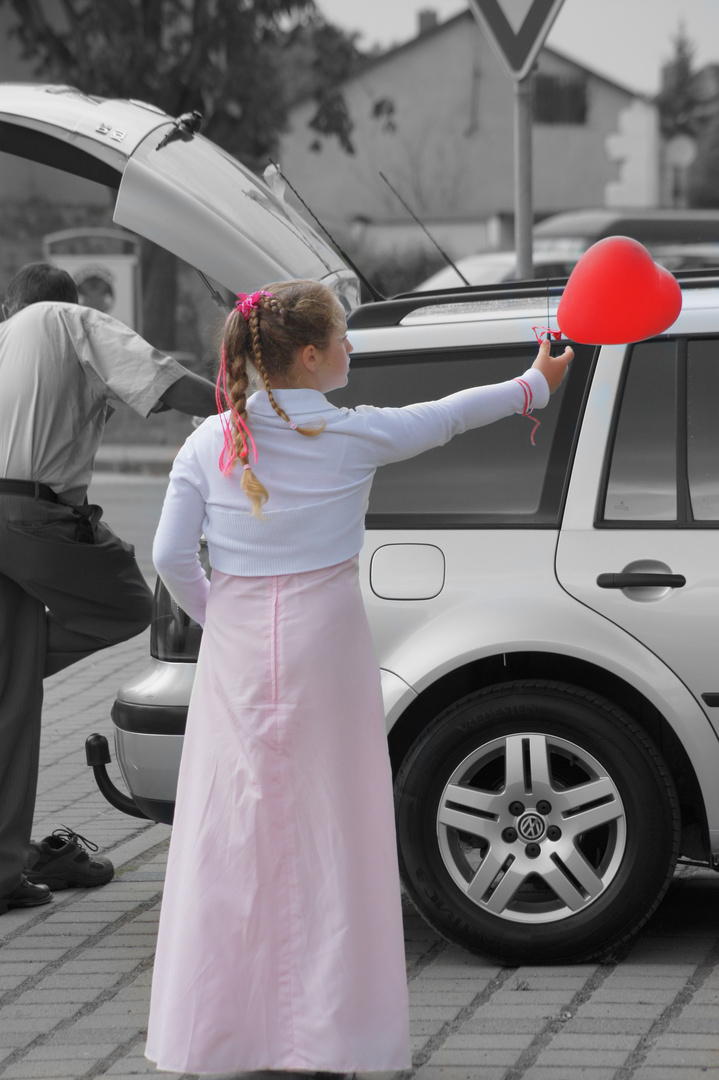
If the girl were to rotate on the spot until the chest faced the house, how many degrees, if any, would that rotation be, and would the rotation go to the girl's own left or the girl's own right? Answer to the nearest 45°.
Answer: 0° — they already face it

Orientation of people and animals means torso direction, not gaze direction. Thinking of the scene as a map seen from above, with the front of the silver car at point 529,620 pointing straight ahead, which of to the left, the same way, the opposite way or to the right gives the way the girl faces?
to the left

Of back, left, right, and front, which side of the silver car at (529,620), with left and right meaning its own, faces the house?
left

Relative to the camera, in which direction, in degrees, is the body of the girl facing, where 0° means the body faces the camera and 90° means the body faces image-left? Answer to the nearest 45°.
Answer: approximately 180°

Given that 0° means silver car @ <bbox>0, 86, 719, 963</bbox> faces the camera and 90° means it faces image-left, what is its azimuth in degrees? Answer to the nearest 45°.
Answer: approximately 270°

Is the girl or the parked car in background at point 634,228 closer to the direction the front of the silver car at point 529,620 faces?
the parked car in background

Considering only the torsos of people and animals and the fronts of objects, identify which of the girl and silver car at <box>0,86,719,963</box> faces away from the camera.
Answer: the girl

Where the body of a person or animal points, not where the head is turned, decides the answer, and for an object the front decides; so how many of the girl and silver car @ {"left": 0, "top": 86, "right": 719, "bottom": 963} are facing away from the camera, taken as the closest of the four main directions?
1

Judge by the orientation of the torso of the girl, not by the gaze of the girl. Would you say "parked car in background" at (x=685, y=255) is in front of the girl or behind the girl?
in front
